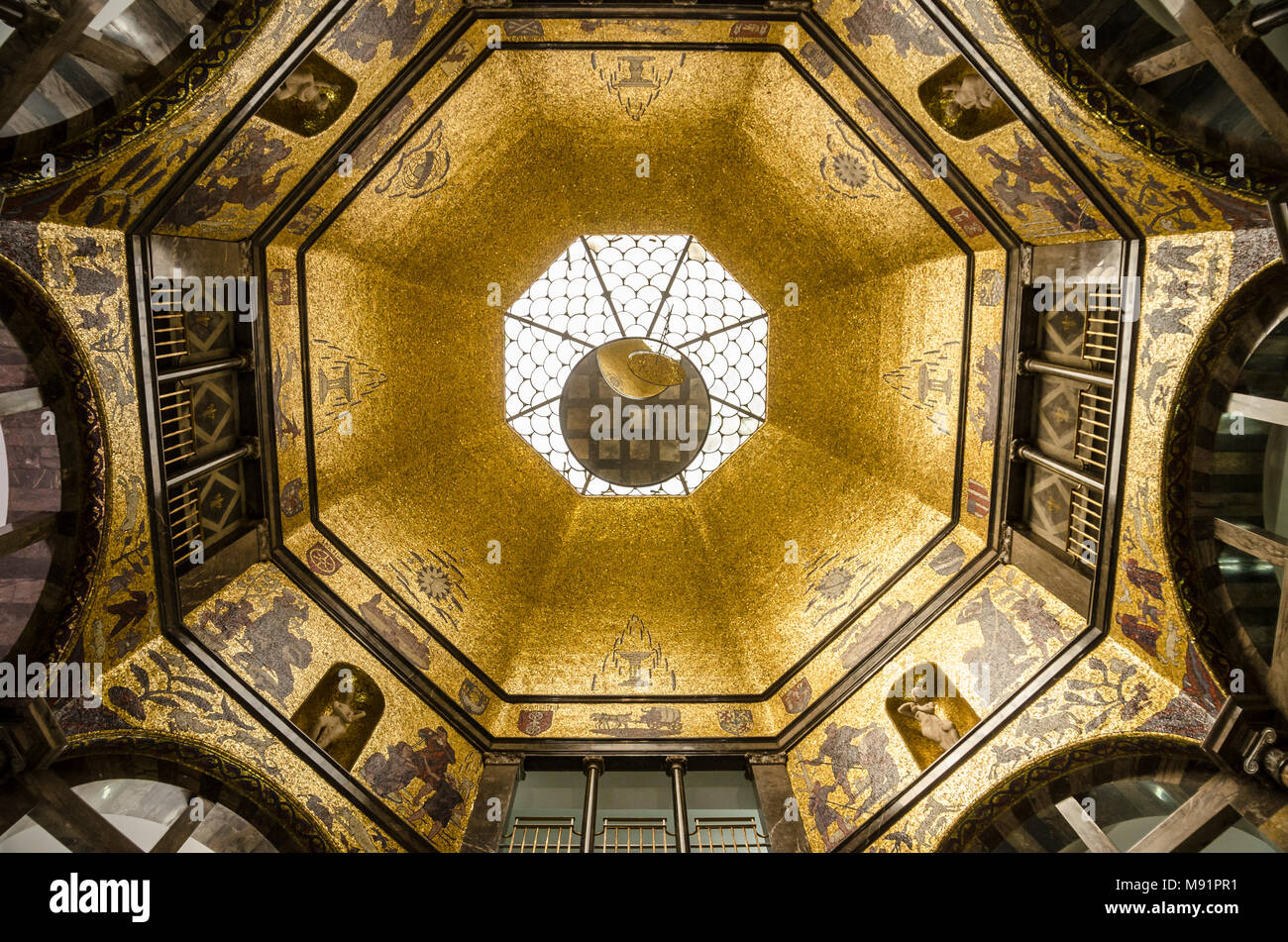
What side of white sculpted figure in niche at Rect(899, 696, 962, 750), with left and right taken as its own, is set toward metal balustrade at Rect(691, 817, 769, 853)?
right

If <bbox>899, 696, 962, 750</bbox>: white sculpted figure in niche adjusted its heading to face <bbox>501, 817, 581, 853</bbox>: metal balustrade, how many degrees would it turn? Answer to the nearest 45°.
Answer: approximately 90° to its right

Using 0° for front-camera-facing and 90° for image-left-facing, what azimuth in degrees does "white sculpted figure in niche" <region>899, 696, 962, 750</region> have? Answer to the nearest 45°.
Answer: approximately 0°
